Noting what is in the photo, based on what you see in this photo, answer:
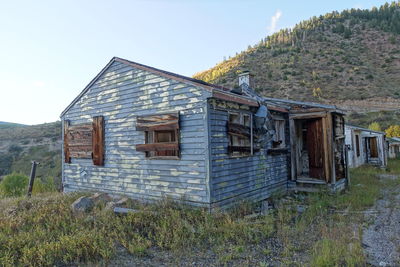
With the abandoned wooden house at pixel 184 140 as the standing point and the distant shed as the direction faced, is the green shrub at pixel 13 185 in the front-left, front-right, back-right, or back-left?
back-left

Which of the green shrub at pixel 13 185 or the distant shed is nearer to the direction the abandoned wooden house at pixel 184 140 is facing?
the distant shed

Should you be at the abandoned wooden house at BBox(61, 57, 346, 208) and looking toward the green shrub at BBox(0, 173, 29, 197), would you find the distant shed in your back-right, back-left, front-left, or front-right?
back-right

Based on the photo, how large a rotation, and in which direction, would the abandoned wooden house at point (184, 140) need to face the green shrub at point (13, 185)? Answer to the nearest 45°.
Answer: approximately 180°

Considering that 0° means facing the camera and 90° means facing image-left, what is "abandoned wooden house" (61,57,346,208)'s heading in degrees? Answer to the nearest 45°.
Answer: approximately 315°

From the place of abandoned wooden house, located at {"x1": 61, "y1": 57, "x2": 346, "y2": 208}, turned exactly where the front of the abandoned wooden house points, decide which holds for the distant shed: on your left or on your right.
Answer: on your left
